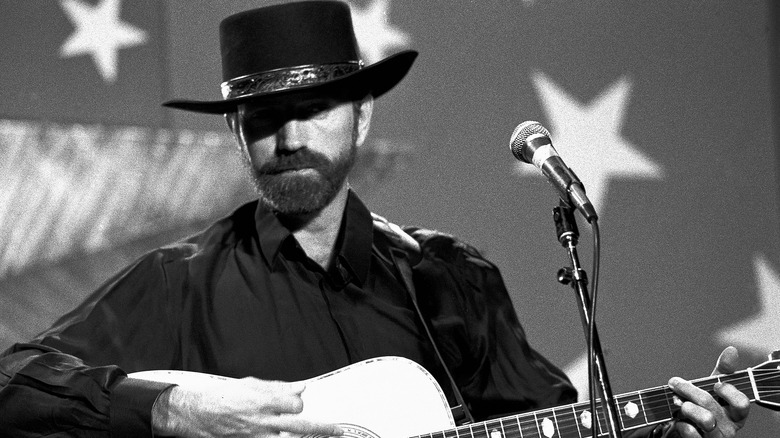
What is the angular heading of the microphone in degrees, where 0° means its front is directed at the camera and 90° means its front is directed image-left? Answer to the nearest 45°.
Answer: approximately 90°

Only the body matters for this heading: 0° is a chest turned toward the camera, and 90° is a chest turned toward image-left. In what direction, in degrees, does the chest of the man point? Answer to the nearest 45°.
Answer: approximately 0°

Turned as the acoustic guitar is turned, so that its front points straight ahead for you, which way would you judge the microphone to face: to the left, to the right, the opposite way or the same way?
to the right

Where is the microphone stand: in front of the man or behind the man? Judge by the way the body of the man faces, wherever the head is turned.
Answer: in front
